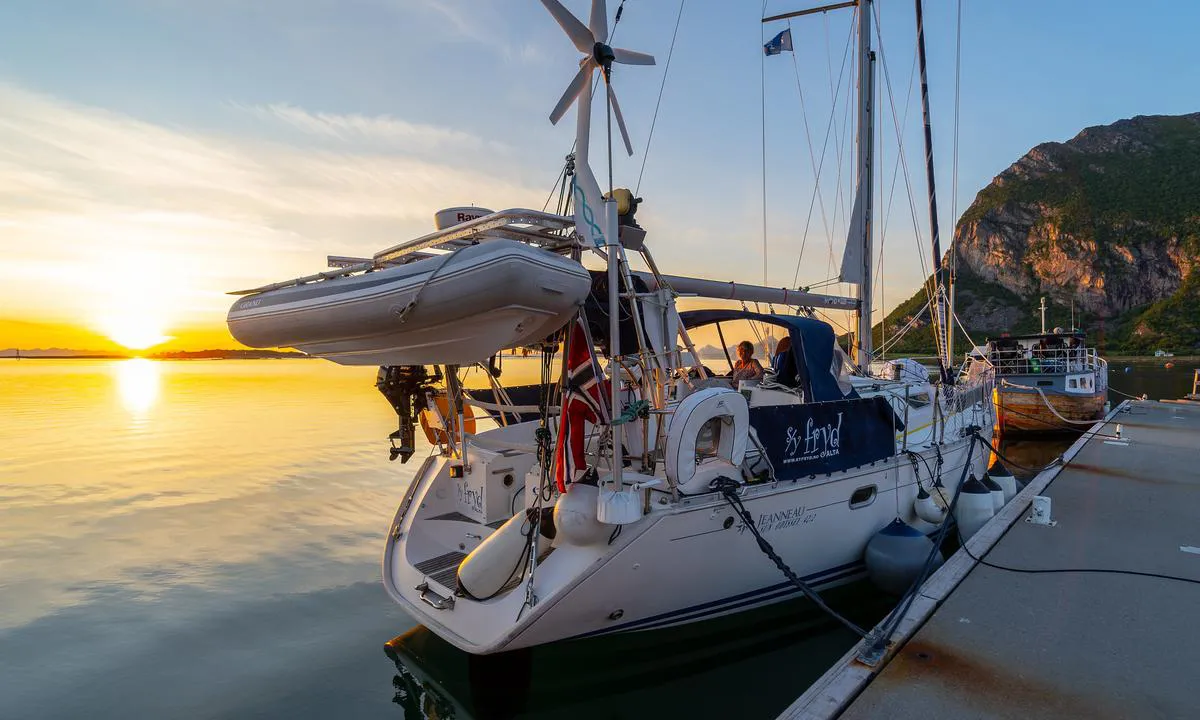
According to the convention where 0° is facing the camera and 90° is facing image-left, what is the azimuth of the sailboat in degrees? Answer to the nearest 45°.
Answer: approximately 225°

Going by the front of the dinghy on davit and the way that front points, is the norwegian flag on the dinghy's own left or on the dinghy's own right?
on the dinghy's own left

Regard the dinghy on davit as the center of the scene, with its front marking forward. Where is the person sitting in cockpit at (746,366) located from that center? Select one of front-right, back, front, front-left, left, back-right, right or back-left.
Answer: left
